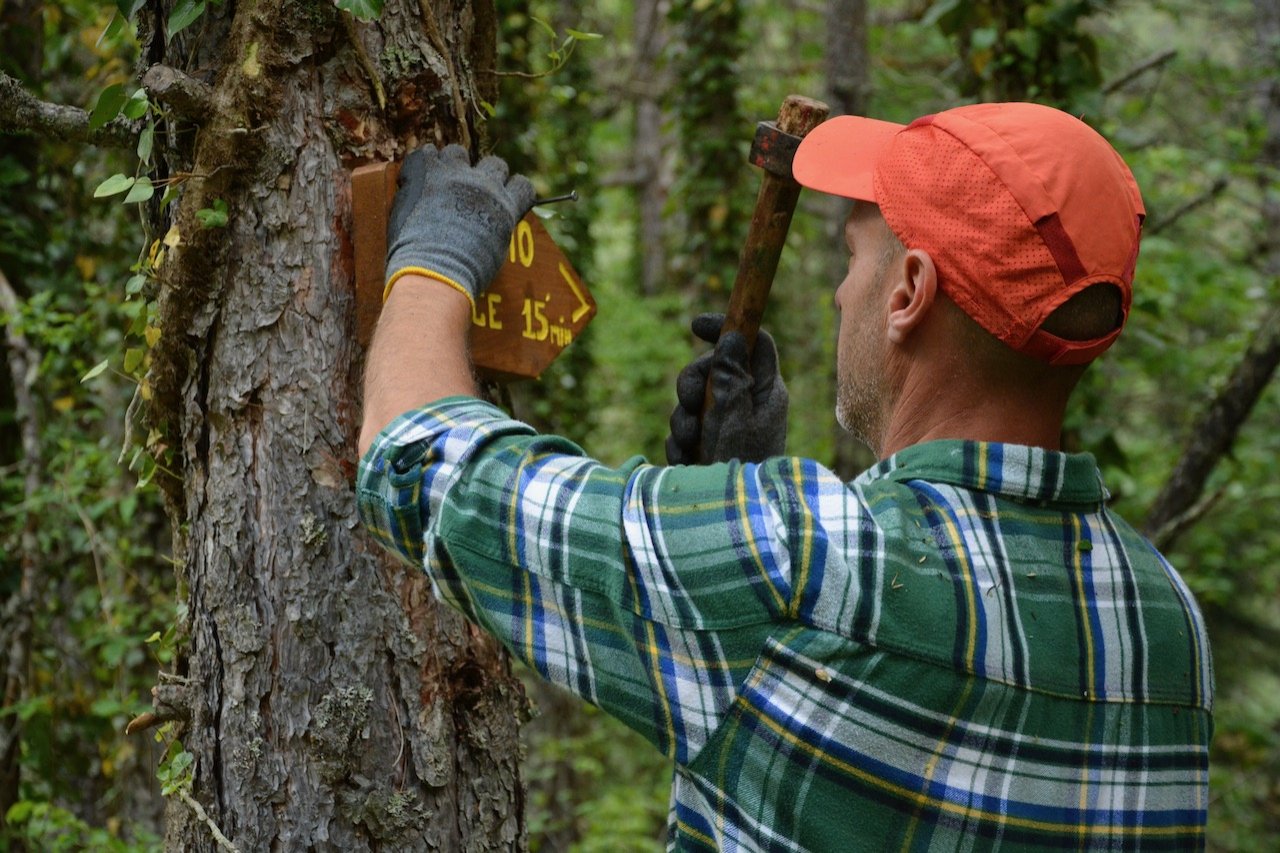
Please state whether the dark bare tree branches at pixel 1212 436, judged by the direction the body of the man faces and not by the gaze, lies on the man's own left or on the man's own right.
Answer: on the man's own right

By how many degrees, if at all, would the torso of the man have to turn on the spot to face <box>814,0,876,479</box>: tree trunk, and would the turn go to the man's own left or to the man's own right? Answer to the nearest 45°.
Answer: approximately 45° to the man's own right

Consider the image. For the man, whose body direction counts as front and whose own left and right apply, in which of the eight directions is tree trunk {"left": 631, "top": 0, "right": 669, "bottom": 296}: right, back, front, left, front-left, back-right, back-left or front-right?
front-right

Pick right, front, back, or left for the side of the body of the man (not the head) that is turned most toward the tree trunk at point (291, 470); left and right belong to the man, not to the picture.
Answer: front

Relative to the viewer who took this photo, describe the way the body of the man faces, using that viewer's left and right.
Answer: facing away from the viewer and to the left of the viewer

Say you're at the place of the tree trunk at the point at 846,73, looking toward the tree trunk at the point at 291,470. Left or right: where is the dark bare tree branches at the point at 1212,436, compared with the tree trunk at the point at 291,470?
left
